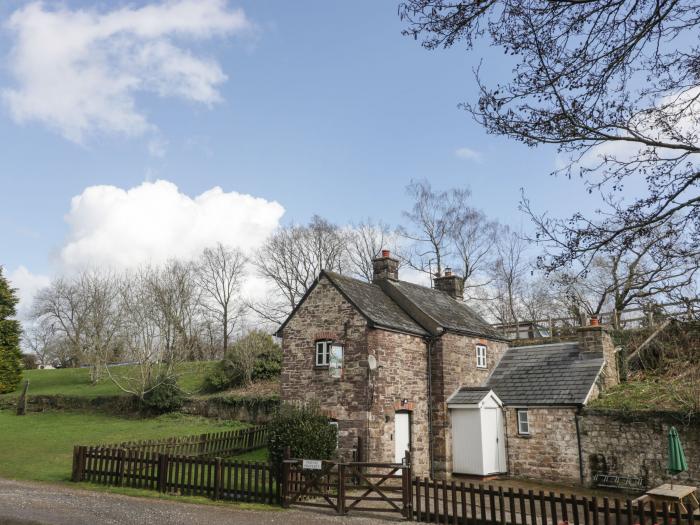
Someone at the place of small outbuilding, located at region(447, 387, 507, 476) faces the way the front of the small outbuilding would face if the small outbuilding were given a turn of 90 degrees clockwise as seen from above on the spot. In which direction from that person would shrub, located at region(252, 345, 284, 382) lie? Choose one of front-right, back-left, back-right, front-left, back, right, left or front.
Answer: right

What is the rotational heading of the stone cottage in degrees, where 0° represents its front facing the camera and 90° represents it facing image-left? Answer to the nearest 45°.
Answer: approximately 315°

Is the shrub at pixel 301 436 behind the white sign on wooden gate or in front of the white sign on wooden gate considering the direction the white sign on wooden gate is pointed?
behind

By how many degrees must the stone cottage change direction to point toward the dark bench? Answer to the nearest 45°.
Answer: approximately 45° to its left

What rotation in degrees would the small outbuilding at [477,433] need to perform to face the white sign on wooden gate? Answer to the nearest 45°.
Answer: approximately 90° to its right

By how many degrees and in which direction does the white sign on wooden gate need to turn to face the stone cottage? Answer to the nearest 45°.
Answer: approximately 135° to its left

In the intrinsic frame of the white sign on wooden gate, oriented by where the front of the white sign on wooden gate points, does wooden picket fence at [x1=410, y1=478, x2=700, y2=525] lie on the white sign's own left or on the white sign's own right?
on the white sign's own left

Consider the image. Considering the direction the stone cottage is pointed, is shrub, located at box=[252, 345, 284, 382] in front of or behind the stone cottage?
behind

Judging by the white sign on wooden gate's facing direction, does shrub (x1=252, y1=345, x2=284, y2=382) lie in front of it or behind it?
behind

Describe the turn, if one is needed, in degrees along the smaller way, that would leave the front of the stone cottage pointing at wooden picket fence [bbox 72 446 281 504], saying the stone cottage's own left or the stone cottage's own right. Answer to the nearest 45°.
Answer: approximately 90° to the stone cottage's own right
